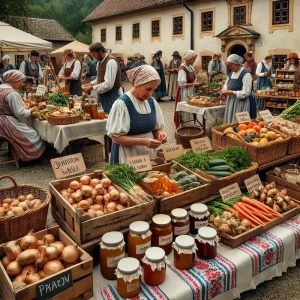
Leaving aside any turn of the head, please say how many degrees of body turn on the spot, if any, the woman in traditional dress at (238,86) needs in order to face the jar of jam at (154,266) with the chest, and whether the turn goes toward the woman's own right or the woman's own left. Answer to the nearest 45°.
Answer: approximately 45° to the woman's own left

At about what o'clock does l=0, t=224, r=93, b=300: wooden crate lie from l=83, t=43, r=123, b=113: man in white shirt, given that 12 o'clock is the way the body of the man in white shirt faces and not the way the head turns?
The wooden crate is roughly at 9 o'clock from the man in white shirt.

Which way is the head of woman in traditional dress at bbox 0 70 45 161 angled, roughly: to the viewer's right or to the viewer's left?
to the viewer's right

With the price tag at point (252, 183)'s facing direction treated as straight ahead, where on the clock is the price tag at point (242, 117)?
the price tag at point (242, 117) is roughly at 6 o'clock from the price tag at point (252, 183).

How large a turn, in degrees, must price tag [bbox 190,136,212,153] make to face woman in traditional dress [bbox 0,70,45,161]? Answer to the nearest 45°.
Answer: approximately 135° to its right

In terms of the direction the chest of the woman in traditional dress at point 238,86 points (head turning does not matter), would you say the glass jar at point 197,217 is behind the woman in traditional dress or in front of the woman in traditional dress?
in front

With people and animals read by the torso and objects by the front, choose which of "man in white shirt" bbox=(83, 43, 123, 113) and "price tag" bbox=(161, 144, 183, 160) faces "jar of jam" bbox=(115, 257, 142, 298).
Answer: the price tag

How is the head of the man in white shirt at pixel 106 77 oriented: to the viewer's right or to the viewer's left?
to the viewer's left

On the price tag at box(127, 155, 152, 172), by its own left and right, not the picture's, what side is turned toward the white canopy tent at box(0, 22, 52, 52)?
back

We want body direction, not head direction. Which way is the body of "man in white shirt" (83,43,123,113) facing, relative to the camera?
to the viewer's left

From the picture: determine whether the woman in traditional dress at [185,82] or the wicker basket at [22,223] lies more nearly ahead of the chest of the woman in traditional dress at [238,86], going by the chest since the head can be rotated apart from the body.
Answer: the wicker basket

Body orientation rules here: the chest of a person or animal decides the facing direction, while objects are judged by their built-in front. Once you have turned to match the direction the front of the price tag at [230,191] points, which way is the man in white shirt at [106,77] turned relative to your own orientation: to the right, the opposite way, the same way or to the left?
to the right
